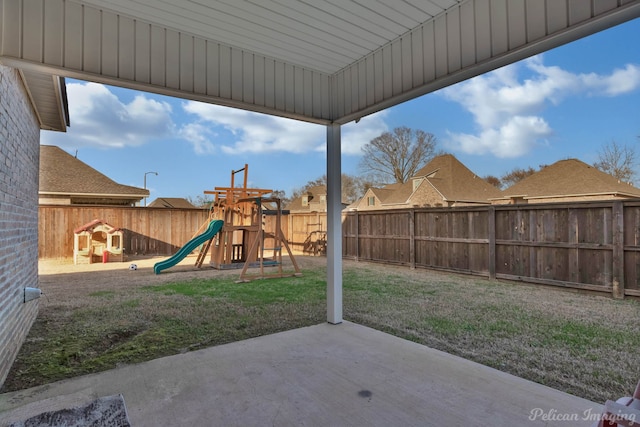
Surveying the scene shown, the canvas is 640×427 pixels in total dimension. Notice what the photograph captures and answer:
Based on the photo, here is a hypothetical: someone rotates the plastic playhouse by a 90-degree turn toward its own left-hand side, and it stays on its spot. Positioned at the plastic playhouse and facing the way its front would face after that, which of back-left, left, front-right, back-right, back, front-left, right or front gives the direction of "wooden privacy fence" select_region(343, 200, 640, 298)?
front-right

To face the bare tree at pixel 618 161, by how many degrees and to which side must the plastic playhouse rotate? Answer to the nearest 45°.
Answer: approximately 90° to its left

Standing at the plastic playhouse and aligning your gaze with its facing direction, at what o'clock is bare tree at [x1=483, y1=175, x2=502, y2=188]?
The bare tree is roughly at 9 o'clock from the plastic playhouse.

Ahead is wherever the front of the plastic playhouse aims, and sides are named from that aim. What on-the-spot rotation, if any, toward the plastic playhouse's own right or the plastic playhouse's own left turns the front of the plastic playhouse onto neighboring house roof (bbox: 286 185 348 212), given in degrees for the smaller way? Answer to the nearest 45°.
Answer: approximately 135° to the plastic playhouse's own left

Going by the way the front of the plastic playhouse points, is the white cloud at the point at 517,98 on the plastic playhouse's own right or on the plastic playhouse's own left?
on the plastic playhouse's own left

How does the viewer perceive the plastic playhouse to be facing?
facing the viewer

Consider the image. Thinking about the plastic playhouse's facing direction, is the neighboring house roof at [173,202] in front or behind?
behind

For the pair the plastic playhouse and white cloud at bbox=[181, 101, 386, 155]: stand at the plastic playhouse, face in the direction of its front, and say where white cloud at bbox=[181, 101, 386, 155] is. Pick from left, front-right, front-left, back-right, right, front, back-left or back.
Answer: back-left

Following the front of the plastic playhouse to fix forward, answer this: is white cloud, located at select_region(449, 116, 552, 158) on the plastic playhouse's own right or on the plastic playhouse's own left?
on the plastic playhouse's own left

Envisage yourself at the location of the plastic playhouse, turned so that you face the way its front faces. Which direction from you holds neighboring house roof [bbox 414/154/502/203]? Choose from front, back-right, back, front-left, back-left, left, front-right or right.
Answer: left

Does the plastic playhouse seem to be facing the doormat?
yes

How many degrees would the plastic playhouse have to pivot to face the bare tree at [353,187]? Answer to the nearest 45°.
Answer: approximately 135° to its left

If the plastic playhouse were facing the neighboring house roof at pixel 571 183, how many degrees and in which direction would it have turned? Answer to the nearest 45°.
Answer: approximately 90° to its left
